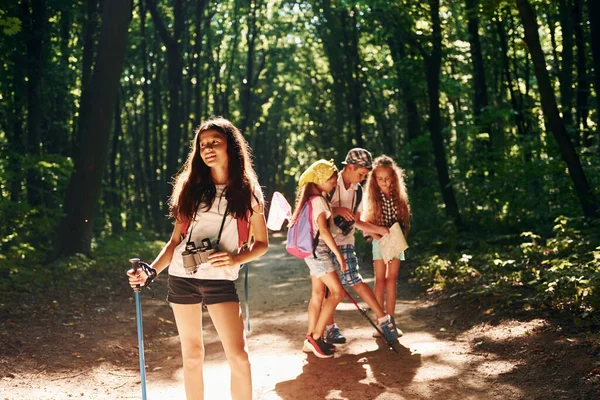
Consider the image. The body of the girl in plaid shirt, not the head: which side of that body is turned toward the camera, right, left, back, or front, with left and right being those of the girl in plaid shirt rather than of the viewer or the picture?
front

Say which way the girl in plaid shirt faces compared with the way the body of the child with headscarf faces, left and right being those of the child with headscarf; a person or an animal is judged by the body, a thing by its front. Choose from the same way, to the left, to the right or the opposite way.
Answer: to the right

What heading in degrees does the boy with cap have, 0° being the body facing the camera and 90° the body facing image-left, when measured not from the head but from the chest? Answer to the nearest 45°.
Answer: approximately 315°

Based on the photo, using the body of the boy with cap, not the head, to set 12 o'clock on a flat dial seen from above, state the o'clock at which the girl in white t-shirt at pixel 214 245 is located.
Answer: The girl in white t-shirt is roughly at 2 o'clock from the boy with cap.

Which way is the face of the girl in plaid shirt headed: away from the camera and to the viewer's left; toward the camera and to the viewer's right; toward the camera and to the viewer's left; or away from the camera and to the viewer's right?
toward the camera and to the viewer's left

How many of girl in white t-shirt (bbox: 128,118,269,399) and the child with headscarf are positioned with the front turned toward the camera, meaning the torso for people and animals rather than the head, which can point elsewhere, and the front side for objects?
1

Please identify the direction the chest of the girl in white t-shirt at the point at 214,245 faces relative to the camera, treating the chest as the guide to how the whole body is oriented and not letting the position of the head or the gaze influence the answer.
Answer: toward the camera

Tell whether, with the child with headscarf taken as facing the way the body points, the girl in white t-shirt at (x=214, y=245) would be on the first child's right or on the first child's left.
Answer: on the first child's right

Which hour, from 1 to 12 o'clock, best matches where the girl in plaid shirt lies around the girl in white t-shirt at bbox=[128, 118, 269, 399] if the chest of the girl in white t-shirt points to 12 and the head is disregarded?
The girl in plaid shirt is roughly at 7 o'clock from the girl in white t-shirt.

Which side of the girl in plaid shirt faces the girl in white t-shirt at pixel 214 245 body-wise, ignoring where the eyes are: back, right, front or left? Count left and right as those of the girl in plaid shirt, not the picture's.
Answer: front

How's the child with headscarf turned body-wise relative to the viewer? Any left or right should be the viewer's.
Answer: facing to the right of the viewer

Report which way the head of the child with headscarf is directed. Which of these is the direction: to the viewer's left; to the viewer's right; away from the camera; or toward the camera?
to the viewer's right

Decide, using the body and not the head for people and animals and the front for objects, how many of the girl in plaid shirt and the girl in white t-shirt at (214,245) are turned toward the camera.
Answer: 2
